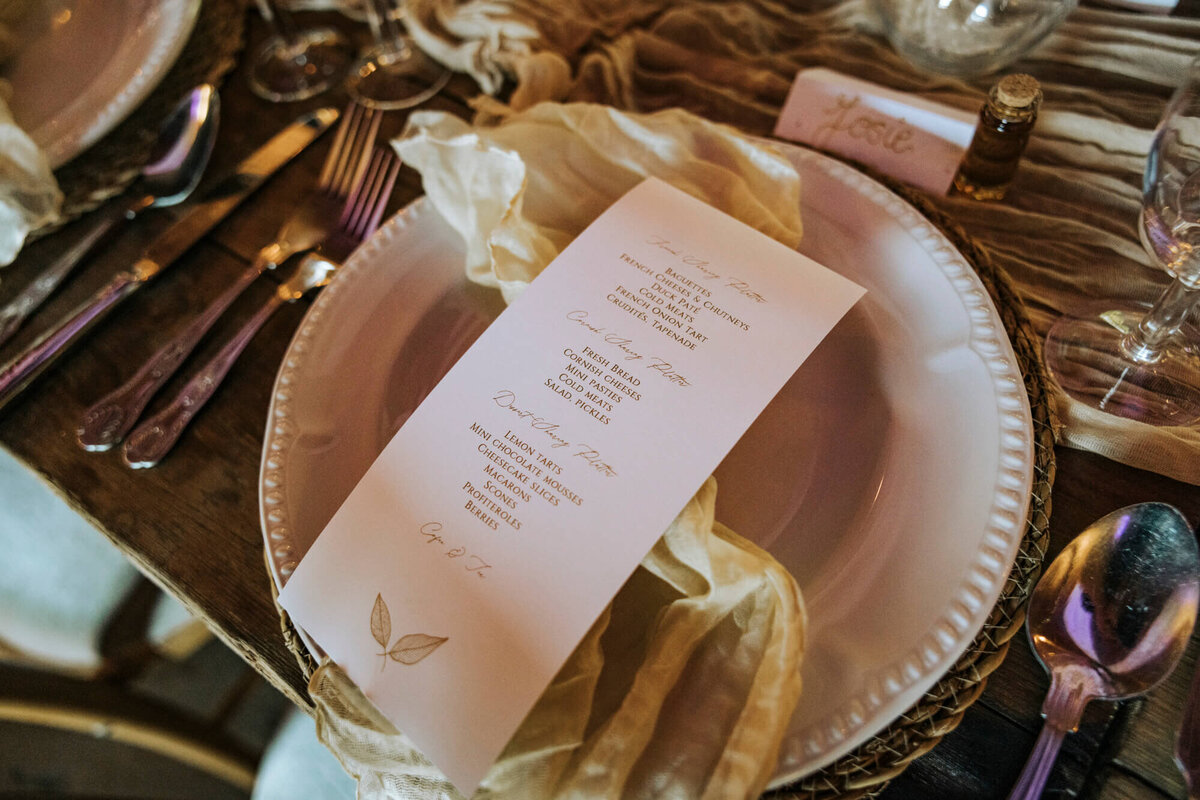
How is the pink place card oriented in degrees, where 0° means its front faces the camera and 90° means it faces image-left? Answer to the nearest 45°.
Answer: approximately 45°
